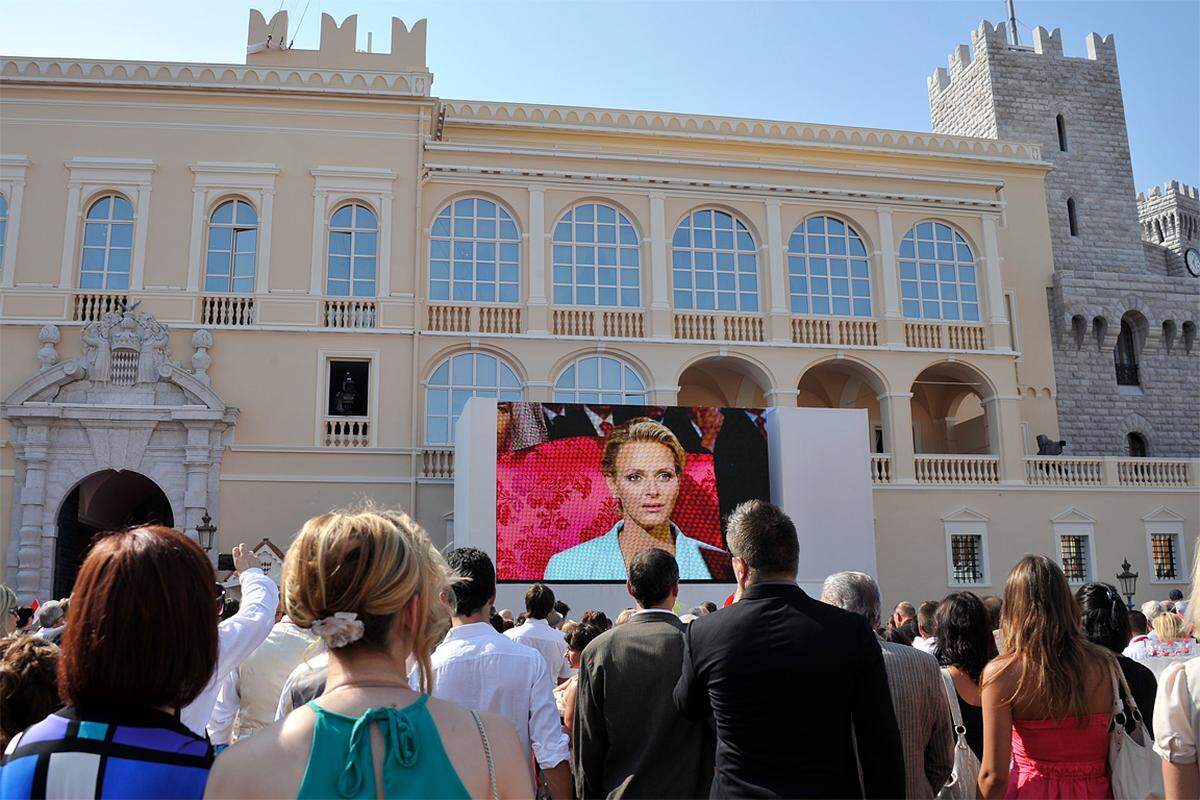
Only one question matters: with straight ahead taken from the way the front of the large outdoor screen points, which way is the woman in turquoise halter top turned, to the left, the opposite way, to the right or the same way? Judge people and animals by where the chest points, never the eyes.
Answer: the opposite way

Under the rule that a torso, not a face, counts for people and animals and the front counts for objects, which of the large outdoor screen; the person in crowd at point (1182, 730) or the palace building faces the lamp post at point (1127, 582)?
the person in crowd

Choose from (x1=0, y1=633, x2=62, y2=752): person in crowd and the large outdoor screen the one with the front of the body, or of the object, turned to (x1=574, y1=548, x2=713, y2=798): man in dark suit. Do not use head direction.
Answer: the large outdoor screen

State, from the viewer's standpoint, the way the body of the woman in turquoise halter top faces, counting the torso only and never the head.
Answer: away from the camera

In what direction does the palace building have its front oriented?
toward the camera

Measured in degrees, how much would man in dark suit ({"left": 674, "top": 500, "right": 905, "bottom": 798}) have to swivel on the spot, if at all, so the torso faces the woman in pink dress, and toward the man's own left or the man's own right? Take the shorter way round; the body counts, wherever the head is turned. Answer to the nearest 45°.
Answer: approximately 45° to the man's own right

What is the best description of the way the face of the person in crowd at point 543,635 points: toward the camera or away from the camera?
away from the camera

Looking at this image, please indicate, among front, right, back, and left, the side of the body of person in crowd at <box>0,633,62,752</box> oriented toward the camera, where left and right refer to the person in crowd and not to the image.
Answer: back

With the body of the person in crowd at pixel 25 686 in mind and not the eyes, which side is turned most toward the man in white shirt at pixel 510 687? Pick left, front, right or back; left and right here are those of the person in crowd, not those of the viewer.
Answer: right

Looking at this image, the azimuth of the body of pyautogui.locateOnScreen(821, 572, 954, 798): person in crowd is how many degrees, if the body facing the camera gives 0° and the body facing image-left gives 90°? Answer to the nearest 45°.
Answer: approximately 135°

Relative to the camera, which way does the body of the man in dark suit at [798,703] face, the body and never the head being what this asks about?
away from the camera

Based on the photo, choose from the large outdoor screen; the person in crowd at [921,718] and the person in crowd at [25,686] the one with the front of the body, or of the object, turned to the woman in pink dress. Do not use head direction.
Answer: the large outdoor screen

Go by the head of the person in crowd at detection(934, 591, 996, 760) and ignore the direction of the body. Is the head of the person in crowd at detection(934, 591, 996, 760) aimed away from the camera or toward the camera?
away from the camera

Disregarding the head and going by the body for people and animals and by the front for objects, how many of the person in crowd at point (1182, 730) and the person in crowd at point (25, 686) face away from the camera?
2

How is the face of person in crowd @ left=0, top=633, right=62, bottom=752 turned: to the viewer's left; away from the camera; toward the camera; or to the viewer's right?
away from the camera

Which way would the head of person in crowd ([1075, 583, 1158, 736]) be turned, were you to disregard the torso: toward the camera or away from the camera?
away from the camera

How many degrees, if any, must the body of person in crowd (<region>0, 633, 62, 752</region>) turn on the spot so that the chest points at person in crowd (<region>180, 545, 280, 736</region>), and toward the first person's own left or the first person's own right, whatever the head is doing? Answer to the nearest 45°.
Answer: approximately 90° to the first person's own right

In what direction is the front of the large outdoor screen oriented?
toward the camera

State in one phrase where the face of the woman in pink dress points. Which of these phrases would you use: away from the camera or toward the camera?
away from the camera

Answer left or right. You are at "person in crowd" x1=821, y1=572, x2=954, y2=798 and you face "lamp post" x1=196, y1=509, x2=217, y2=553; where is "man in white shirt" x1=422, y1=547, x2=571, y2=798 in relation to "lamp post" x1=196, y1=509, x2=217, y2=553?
left
